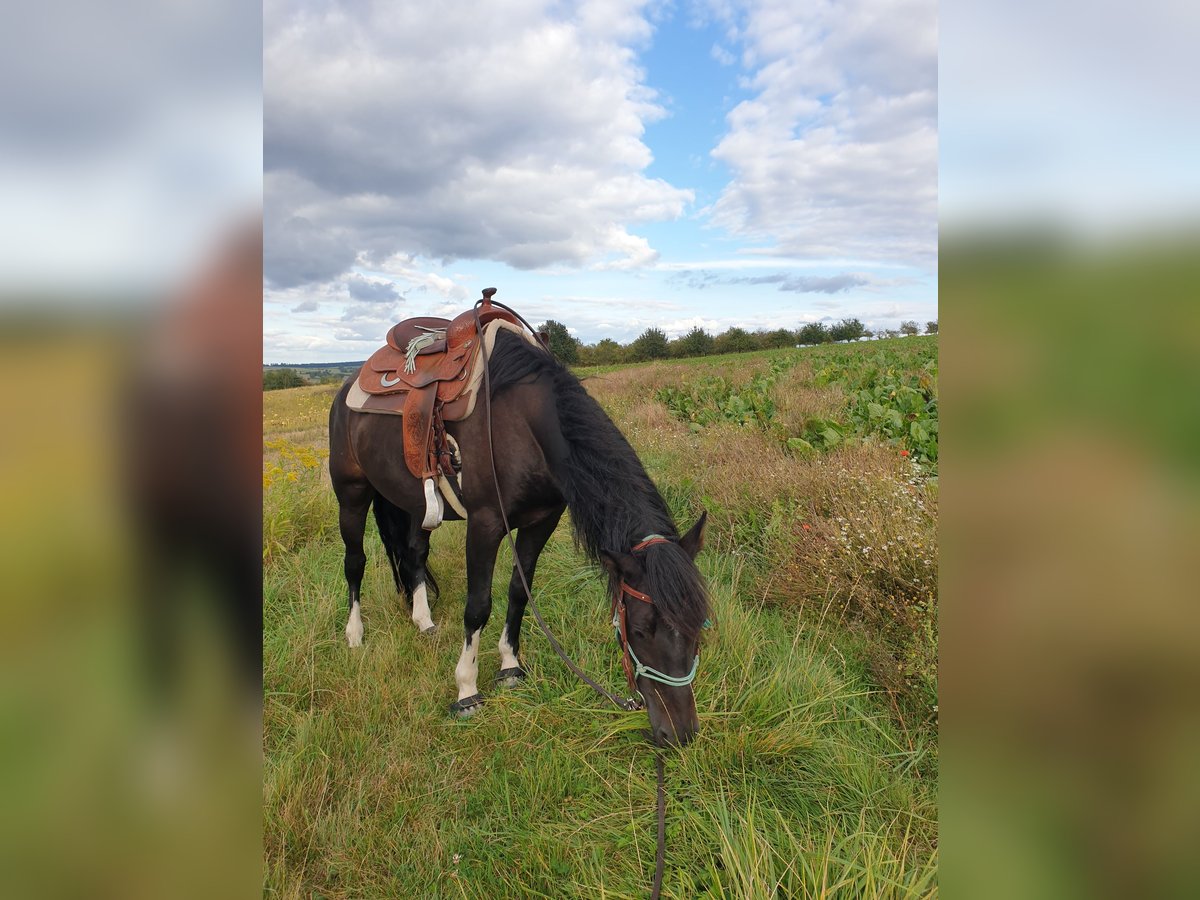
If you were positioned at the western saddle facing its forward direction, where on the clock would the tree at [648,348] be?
The tree is roughly at 8 o'clock from the western saddle.

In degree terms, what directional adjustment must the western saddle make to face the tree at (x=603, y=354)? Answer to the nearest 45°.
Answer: approximately 135° to its left

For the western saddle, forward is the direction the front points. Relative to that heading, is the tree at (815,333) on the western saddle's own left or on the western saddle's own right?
on the western saddle's own left

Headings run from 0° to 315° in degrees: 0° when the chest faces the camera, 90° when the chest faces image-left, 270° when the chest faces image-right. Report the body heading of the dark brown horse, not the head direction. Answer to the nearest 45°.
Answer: approximately 315°

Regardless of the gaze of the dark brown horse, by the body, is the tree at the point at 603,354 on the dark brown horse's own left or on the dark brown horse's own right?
on the dark brown horse's own left

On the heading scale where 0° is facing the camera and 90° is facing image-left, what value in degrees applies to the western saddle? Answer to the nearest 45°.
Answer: approximately 315°
